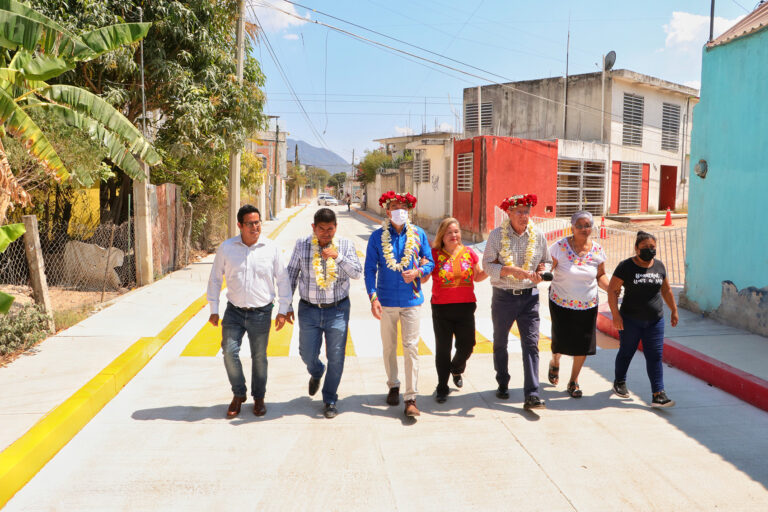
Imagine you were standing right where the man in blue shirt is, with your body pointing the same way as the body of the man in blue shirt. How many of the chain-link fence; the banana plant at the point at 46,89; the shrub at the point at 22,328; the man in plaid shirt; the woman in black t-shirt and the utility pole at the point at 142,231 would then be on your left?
1

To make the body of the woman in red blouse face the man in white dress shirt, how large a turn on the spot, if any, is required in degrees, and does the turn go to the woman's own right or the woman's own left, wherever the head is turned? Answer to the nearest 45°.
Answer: approximately 90° to the woman's own right

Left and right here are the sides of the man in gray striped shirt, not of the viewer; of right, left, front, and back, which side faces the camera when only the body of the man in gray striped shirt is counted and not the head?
front

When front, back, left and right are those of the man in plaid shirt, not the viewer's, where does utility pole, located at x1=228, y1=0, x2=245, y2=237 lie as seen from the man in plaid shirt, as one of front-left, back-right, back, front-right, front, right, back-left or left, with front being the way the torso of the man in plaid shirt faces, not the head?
back

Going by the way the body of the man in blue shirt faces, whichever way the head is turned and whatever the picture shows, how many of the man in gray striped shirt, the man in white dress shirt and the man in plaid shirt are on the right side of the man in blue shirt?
2

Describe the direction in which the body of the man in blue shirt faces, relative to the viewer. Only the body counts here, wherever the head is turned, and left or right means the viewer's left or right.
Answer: facing the viewer

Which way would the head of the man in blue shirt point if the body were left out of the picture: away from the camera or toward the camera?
toward the camera

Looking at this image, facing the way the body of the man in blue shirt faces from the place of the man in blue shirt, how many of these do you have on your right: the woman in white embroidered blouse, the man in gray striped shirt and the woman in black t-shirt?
0

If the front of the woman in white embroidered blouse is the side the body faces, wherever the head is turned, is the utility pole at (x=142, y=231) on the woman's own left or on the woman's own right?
on the woman's own right

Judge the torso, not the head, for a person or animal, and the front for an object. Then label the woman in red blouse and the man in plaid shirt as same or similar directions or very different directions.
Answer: same or similar directions

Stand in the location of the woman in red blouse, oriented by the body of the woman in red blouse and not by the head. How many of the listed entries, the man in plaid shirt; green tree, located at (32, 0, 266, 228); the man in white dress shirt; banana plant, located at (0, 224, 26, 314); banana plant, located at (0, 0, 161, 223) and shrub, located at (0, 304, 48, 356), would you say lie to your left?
0

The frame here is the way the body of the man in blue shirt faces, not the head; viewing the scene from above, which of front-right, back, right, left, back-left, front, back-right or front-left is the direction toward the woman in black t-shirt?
left

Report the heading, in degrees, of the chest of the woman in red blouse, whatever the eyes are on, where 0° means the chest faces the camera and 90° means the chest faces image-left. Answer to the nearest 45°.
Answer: approximately 0°

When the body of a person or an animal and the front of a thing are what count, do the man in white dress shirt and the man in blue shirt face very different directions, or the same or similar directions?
same or similar directions

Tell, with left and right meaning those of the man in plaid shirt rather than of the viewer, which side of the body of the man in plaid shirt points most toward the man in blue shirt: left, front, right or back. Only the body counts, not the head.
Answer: left

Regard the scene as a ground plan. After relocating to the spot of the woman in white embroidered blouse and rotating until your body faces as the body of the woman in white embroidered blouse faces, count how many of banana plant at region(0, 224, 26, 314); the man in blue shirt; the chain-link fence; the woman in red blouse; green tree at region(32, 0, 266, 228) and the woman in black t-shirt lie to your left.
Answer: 1

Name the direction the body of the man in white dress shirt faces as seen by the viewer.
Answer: toward the camera

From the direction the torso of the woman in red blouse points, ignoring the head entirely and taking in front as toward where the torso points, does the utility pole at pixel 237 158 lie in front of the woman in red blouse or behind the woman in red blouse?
behind

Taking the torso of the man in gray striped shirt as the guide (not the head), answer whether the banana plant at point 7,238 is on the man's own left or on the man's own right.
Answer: on the man's own right

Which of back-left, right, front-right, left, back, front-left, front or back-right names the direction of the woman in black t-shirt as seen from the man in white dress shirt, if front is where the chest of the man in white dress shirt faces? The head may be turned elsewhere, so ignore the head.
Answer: left

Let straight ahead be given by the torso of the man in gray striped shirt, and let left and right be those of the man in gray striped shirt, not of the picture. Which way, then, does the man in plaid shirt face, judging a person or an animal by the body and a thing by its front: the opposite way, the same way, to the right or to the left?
the same way

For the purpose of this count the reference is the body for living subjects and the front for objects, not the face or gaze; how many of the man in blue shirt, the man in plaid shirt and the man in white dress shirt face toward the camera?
3
